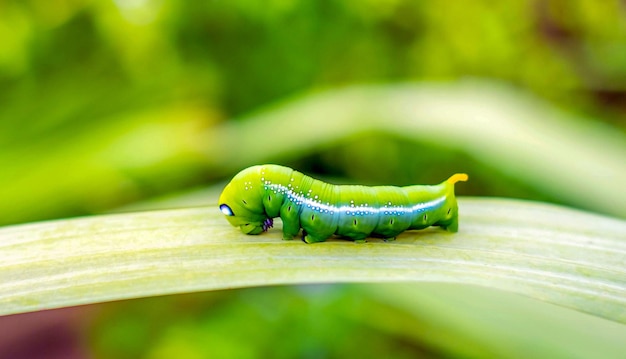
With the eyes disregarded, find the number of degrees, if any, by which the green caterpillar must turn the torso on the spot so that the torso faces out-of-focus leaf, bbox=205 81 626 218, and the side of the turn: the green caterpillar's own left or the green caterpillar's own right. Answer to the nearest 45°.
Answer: approximately 135° to the green caterpillar's own right

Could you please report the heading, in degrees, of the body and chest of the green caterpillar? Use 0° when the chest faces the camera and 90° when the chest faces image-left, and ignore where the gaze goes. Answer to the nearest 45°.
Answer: approximately 90°
